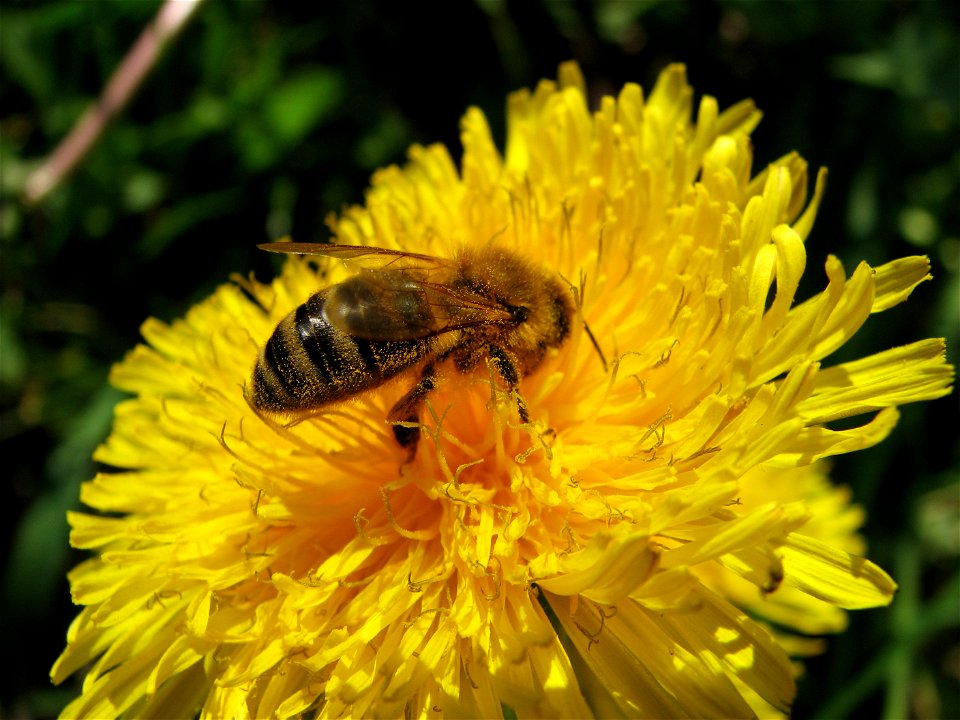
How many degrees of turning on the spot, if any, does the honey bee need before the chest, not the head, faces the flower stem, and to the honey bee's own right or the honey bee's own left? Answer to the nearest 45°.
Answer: approximately 90° to the honey bee's own left

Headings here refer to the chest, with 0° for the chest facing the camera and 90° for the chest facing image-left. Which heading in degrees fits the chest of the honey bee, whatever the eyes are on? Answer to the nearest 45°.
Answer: approximately 270°
